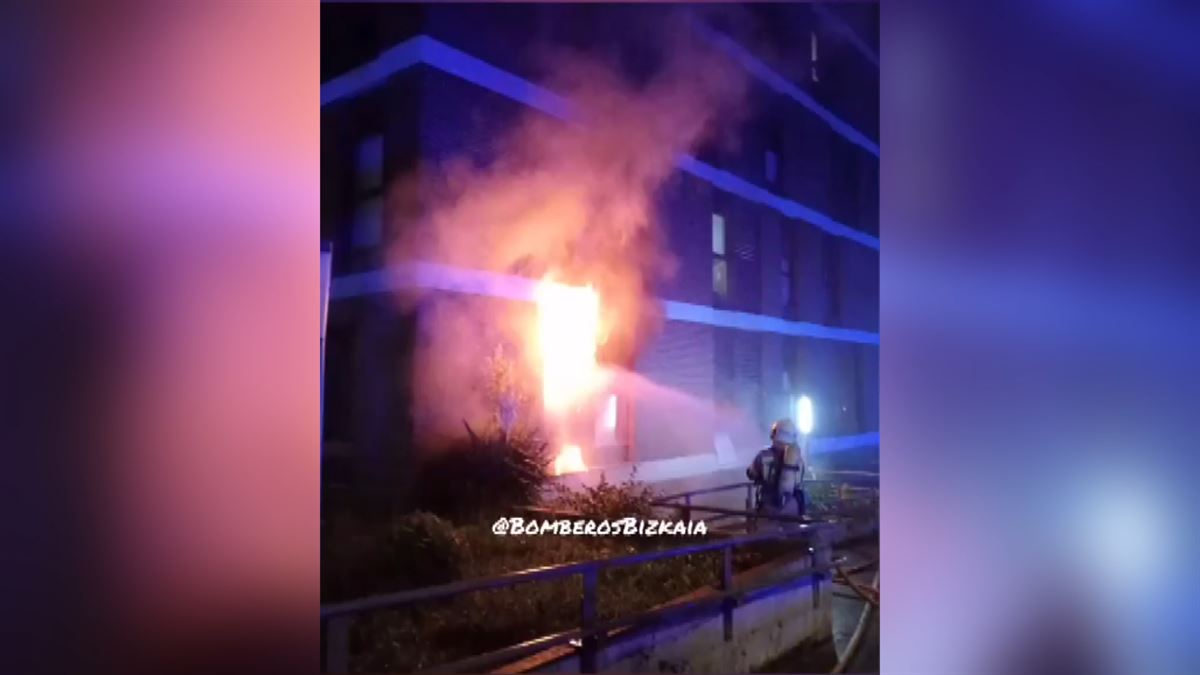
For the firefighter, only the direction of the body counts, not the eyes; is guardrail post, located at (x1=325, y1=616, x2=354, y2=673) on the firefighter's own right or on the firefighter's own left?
on the firefighter's own left

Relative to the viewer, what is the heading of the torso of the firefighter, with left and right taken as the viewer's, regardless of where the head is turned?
facing away from the viewer and to the left of the viewer
